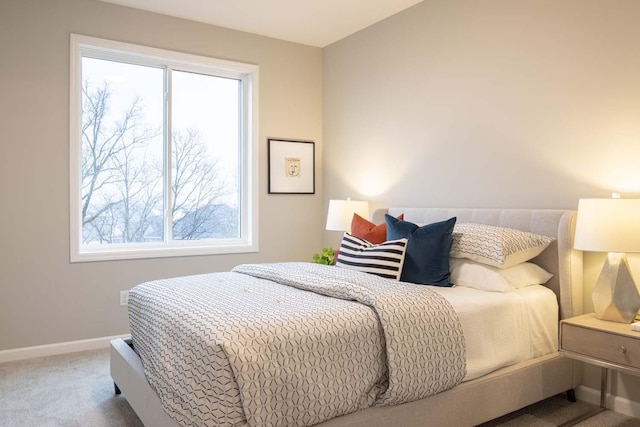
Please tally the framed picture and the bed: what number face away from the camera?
0

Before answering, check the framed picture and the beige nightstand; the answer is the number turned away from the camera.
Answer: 0

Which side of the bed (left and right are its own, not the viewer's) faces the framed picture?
right

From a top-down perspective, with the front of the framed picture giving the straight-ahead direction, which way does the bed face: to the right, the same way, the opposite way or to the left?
to the right

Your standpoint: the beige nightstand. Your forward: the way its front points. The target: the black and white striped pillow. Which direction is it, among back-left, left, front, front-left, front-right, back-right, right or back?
front-right

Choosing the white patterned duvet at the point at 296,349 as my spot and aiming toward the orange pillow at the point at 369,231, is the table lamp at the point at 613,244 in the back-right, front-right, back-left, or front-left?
front-right

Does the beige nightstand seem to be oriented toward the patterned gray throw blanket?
no

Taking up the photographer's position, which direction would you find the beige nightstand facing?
facing the viewer and to the left of the viewer

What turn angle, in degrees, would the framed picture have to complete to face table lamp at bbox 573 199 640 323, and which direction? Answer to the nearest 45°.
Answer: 0° — it already faces it

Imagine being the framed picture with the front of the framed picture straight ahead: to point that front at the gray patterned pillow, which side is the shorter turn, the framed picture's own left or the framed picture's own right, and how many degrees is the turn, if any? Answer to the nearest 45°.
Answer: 0° — it already faces it

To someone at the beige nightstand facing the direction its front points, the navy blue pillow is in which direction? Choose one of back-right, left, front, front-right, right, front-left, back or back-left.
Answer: front-right

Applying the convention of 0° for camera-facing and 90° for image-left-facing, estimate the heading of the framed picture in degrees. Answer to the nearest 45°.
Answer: approximately 315°

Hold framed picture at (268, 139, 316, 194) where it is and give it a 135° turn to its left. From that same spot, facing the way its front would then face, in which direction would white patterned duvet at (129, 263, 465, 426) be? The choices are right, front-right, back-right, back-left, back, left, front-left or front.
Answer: back

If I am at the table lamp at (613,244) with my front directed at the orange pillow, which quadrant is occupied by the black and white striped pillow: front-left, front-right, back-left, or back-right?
front-left

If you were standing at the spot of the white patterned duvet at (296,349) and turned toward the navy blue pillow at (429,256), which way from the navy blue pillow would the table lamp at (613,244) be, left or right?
right
